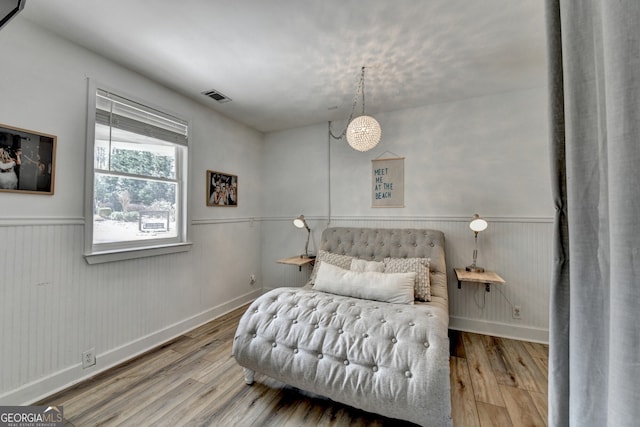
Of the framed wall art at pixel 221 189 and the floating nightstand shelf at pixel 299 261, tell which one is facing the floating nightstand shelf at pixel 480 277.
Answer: the framed wall art

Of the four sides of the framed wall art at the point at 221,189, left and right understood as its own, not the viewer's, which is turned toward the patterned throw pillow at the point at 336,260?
front

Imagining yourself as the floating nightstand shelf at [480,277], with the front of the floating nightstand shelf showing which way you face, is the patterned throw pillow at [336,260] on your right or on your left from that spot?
on your right

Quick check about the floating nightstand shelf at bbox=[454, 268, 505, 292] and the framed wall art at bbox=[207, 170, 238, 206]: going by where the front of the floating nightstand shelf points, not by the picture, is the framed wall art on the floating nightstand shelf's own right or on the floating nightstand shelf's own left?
on the floating nightstand shelf's own right

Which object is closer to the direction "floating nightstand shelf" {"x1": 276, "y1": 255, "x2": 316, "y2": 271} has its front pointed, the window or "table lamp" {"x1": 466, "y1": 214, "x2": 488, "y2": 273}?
the window

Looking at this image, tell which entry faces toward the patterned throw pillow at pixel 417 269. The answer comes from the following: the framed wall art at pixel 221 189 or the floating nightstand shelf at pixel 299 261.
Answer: the framed wall art

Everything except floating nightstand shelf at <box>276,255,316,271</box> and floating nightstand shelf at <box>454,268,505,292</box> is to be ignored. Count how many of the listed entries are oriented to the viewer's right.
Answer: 0

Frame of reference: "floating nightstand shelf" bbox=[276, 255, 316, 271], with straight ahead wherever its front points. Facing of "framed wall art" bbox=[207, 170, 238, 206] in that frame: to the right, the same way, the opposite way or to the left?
to the left

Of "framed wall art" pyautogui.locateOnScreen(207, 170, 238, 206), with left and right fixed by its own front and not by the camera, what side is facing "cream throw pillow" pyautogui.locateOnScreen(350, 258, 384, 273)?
front

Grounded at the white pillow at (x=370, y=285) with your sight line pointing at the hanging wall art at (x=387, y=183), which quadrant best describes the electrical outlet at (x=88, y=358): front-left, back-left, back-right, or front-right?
back-left

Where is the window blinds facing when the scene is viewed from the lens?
facing the viewer and to the right of the viewer

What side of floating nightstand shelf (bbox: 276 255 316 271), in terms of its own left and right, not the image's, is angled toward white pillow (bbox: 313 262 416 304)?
left

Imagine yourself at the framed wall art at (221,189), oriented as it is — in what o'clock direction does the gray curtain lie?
The gray curtain is roughly at 1 o'clock from the framed wall art.

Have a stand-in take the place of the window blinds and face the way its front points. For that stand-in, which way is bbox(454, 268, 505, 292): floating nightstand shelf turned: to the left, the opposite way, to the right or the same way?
to the right

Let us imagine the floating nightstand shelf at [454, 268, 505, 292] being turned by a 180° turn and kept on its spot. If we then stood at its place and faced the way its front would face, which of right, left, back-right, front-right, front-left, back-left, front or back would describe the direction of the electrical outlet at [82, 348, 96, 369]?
back-left

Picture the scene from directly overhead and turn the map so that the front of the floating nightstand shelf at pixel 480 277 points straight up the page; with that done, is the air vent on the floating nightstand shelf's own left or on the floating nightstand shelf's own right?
on the floating nightstand shelf's own right

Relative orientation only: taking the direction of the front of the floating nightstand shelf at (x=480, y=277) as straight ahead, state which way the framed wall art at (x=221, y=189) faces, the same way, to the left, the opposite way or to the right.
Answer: to the left

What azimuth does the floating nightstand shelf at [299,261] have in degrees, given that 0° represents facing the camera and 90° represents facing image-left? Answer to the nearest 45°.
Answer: approximately 45°

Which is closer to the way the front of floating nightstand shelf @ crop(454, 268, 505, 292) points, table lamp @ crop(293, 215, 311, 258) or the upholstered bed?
the upholstered bed

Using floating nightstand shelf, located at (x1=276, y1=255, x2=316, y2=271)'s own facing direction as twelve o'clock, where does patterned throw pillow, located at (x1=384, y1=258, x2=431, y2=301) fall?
The patterned throw pillow is roughly at 9 o'clock from the floating nightstand shelf.

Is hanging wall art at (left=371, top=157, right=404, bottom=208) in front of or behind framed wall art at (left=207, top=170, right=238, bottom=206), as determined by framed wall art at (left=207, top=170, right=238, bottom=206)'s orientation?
in front

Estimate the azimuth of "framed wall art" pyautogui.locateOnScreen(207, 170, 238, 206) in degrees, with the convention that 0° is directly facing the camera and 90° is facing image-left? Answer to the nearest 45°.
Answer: approximately 315°
